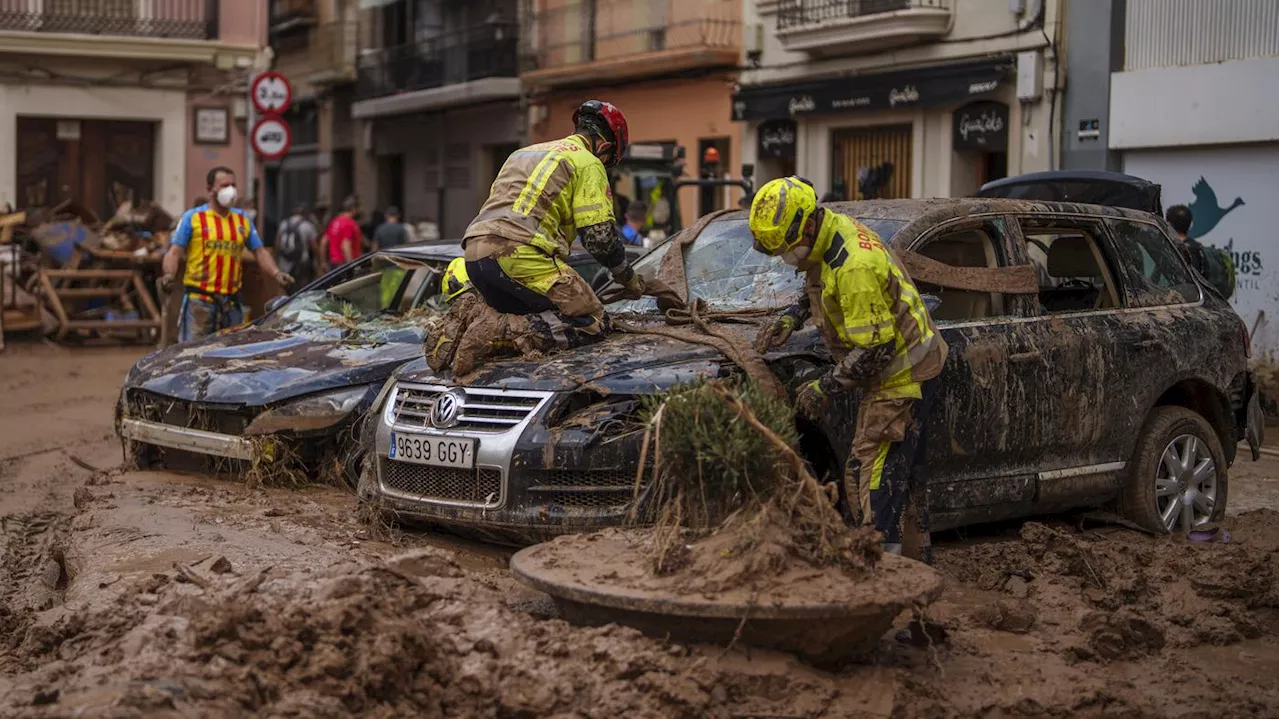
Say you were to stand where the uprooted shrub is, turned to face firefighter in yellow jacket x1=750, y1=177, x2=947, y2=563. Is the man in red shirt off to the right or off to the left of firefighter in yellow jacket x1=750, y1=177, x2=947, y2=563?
left

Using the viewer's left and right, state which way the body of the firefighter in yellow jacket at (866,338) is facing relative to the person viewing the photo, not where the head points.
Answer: facing to the left of the viewer

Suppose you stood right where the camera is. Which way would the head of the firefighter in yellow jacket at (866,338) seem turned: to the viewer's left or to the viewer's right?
to the viewer's left

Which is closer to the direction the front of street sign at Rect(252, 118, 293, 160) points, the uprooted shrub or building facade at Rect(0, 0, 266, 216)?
the uprooted shrub

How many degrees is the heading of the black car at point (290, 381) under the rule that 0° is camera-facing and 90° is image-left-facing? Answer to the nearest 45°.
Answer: approximately 45°

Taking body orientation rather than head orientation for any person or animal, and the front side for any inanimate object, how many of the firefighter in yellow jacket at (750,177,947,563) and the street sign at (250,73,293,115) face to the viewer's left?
1
